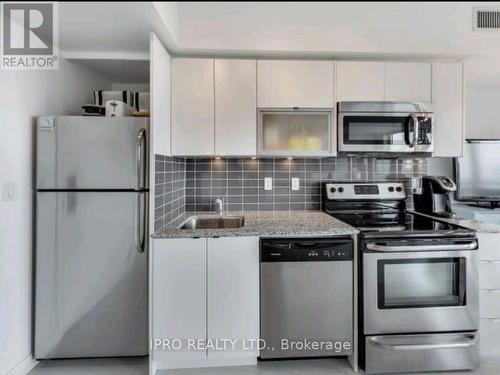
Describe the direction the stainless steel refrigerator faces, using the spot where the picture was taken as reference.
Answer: facing the viewer

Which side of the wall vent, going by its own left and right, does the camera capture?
front

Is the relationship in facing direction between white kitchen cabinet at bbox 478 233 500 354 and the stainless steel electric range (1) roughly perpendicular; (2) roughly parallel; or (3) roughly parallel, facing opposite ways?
roughly parallel

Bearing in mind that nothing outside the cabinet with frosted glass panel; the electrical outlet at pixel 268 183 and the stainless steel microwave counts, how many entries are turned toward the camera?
3

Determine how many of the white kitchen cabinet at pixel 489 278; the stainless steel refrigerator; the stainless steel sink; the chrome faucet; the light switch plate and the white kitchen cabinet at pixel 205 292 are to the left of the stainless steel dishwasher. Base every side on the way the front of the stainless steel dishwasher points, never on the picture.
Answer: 1

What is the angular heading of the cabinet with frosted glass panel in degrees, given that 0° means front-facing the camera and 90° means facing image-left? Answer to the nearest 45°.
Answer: approximately 0°

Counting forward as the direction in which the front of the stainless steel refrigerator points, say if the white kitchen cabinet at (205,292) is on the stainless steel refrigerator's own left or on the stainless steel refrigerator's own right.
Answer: on the stainless steel refrigerator's own left

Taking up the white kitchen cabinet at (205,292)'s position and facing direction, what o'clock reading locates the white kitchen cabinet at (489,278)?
the white kitchen cabinet at (489,278) is roughly at 9 o'clock from the white kitchen cabinet at (205,292).

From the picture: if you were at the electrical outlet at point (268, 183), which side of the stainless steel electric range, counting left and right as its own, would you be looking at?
right

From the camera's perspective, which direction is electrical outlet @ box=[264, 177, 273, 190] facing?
toward the camera

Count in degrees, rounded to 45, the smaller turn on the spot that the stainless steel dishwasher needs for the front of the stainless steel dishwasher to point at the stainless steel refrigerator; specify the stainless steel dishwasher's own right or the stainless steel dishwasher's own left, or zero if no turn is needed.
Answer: approximately 90° to the stainless steel dishwasher's own right
